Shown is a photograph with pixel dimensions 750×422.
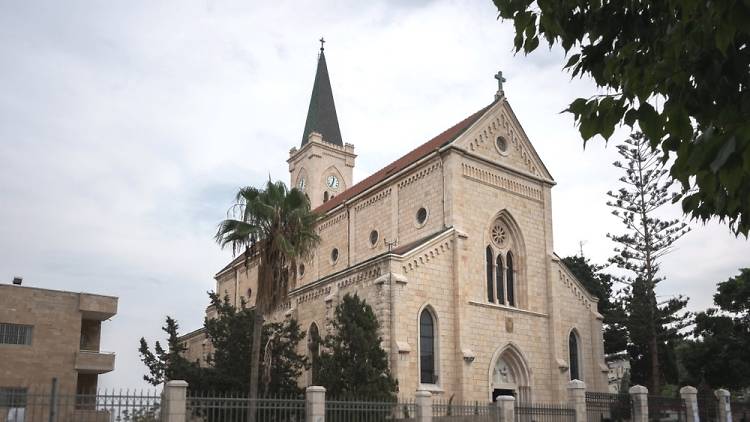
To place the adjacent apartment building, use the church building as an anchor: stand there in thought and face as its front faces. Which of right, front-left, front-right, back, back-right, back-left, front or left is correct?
back-right

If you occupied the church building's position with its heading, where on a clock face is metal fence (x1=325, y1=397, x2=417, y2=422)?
The metal fence is roughly at 2 o'clock from the church building.

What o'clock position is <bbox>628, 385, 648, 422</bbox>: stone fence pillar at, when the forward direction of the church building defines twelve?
The stone fence pillar is roughly at 12 o'clock from the church building.

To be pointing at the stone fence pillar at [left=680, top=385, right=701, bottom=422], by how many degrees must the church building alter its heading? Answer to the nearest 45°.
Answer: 0° — it already faces it

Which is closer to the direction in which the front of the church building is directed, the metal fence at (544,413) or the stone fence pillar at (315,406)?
the metal fence

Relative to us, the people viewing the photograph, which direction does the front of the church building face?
facing the viewer and to the right of the viewer

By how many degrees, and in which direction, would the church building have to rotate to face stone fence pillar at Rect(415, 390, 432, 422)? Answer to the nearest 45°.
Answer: approximately 45° to its right

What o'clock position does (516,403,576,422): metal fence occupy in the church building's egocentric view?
The metal fence is roughly at 1 o'clock from the church building.

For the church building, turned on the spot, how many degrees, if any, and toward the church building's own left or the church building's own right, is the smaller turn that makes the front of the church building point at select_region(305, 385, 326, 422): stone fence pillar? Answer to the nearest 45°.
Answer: approximately 45° to the church building's own right
